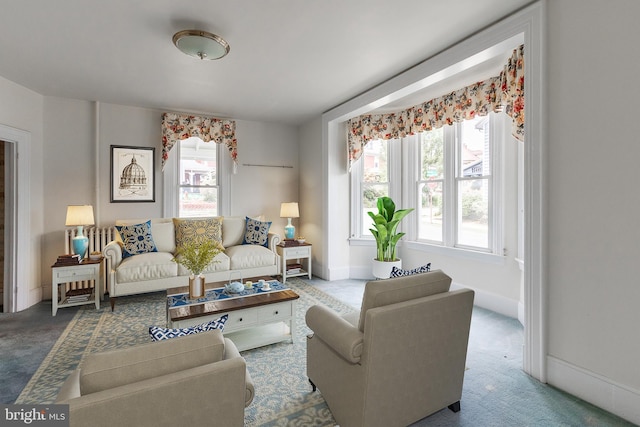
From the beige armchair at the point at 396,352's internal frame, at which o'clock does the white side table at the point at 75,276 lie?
The white side table is roughly at 11 o'clock from the beige armchair.

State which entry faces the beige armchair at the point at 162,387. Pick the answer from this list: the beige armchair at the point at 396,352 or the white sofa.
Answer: the white sofa

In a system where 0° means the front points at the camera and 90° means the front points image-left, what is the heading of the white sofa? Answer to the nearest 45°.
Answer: approximately 0°

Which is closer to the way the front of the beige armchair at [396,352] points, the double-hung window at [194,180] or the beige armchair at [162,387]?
the double-hung window

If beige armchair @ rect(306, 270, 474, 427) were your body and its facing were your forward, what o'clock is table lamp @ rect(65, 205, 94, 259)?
The table lamp is roughly at 11 o'clock from the beige armchair.

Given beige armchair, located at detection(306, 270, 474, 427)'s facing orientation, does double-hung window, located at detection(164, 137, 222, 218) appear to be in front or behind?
in front

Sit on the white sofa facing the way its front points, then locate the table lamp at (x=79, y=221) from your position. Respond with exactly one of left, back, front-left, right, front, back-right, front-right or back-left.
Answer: right

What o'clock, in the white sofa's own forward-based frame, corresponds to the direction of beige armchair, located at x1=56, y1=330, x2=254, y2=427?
The beige armchair is roughly at 12 o'clock from the white sofa.

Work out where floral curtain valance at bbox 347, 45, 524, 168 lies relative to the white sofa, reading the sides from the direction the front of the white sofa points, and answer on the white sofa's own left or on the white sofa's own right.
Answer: on the white sofa's own left

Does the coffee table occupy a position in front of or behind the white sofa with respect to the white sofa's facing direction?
in front

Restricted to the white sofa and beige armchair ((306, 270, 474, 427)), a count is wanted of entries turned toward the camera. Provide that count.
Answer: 1

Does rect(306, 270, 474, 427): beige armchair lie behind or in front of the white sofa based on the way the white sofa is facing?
in front

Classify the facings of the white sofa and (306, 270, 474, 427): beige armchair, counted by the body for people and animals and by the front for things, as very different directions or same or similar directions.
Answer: very different directions

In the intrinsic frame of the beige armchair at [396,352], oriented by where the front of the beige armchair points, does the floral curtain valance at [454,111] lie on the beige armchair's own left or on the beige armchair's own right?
on the beige armchair's own right

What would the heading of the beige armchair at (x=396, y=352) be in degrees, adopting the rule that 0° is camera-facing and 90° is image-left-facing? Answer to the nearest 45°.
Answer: approximately 135°
